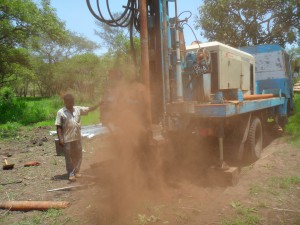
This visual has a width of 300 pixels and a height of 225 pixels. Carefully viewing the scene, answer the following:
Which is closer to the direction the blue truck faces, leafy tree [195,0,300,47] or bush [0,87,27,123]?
the leafy tree

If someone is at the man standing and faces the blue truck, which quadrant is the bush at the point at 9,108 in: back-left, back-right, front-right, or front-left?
back-left

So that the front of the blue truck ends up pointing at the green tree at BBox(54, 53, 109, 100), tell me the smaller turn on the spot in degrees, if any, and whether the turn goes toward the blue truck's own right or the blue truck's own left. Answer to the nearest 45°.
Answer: approximately 90° to the blue truck's own left

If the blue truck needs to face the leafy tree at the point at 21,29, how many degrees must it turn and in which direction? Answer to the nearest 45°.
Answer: approximately 90° to its left

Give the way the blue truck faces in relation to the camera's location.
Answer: facing away from the viewer and to the right of the viewer

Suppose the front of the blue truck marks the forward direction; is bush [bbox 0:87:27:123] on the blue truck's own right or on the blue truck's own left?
on the blue truck's own left

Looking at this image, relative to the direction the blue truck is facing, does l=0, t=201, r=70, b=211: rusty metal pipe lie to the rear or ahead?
to the rear

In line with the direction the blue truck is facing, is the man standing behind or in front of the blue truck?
behind

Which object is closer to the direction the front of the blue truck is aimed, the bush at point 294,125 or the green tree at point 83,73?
the bush

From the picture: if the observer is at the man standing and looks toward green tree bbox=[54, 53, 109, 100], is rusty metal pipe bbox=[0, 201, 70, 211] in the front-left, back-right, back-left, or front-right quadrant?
back-left
